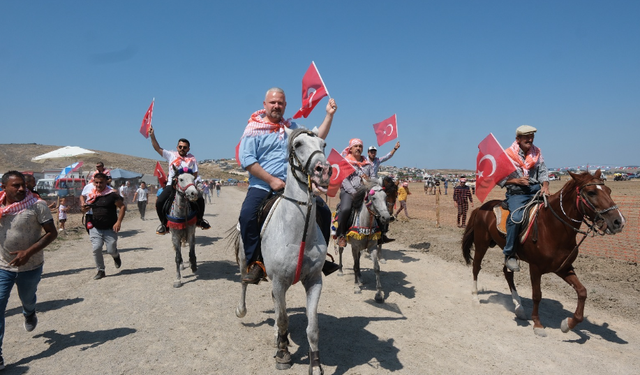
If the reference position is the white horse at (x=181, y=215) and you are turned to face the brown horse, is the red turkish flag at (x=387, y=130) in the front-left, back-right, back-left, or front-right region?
front-left

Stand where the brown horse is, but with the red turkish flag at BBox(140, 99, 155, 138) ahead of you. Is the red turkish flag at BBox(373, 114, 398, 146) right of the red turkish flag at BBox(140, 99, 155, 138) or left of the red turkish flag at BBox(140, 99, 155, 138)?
right

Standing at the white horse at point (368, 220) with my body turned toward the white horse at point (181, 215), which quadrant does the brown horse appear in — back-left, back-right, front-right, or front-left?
back-left

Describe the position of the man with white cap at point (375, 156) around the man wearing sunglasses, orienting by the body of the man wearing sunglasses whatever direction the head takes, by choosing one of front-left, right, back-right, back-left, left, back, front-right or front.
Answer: left

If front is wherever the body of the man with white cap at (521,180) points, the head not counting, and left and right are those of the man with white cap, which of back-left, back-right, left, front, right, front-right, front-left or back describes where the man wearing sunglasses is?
back-right

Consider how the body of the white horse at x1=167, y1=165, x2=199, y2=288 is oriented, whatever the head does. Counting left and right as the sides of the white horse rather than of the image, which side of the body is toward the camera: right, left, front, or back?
front

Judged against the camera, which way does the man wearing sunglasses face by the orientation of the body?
toward the camera

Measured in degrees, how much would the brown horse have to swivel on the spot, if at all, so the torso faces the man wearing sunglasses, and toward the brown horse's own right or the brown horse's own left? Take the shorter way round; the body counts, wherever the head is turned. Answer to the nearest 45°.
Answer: approximately 135° to the brown horse's own right

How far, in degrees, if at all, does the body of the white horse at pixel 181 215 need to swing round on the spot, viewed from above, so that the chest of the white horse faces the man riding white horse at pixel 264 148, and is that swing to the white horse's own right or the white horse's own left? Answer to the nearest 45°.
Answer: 0° — it already faces them

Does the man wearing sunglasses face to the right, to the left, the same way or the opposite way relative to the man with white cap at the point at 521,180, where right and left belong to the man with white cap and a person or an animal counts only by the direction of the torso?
the same way

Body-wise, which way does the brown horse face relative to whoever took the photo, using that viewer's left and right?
facing the viewer and to the right of the viewer

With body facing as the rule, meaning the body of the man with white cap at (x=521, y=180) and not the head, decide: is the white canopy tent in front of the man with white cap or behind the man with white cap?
behind

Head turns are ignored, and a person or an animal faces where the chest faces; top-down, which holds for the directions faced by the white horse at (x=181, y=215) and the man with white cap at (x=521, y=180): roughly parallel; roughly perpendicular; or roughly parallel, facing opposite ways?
roughly parallel
